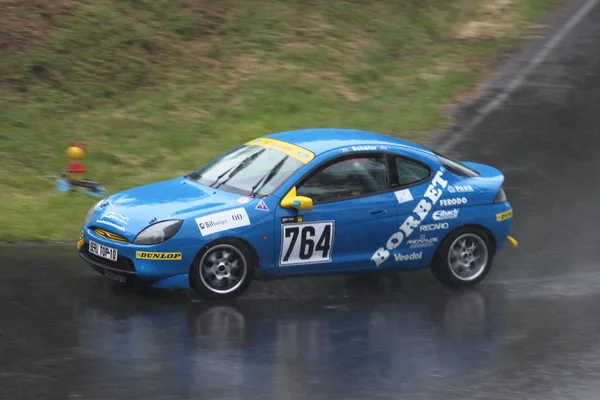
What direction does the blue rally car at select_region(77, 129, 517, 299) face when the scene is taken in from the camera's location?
facing the viewer and to the left of the viewer
